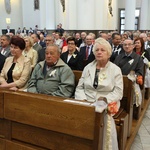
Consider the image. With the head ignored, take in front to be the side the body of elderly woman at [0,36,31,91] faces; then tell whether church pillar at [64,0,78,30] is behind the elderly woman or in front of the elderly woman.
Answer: behind

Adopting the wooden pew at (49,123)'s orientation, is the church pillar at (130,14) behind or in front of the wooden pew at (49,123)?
behind

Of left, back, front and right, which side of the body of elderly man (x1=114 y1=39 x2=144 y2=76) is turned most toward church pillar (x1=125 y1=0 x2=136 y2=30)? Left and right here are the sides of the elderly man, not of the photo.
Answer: back

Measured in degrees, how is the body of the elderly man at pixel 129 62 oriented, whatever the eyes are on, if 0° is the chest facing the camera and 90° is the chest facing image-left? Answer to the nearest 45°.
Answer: approximately 0°

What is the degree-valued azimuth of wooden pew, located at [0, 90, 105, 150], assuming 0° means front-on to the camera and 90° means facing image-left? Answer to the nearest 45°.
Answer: approximately 45°

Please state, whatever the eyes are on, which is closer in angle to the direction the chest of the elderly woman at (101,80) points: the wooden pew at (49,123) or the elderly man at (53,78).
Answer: the wooden pew

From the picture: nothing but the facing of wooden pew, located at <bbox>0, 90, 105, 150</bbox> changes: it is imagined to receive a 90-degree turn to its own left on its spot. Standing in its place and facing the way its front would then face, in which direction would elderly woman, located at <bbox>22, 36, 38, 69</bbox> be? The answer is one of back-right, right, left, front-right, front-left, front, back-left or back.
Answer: back-left

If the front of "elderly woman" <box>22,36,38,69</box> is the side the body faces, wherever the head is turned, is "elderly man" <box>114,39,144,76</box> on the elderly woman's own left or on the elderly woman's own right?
on the elderly woman's own left
